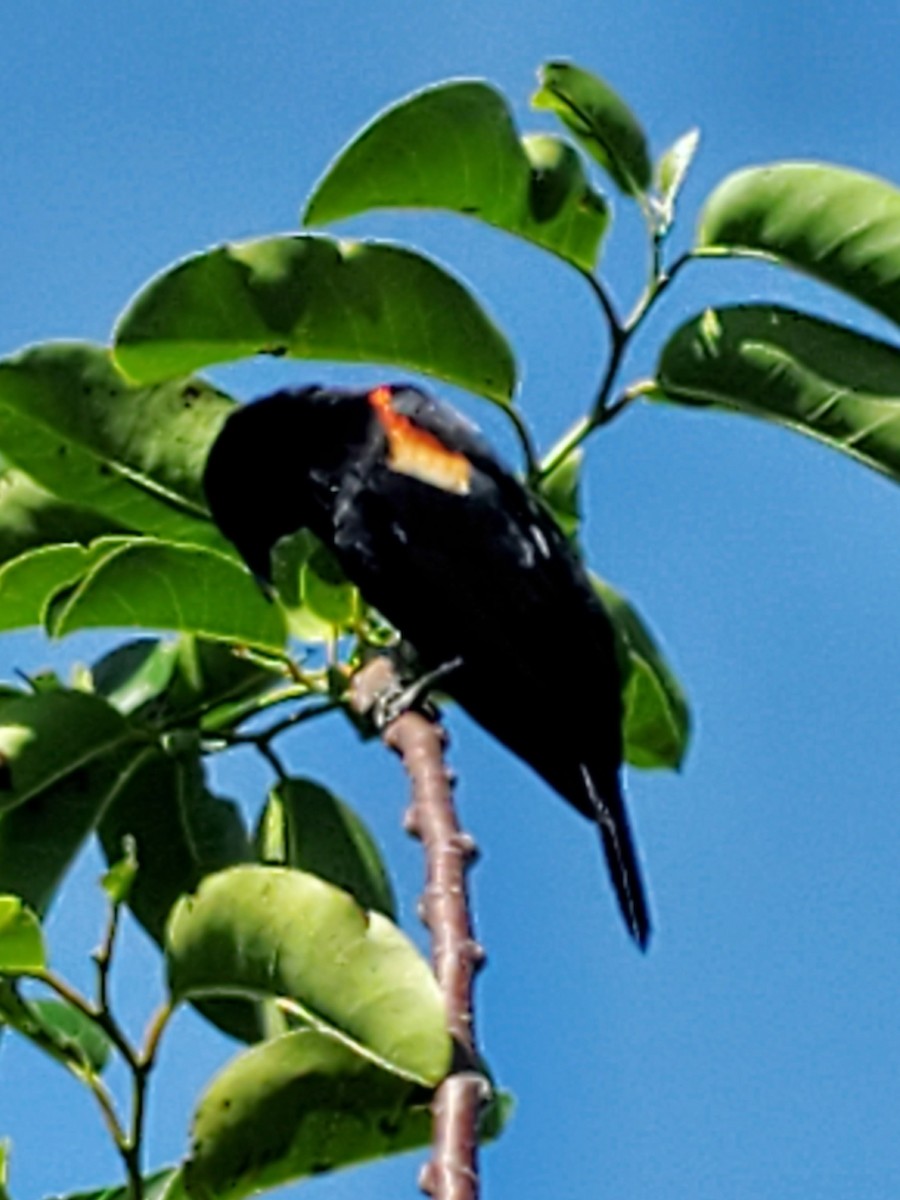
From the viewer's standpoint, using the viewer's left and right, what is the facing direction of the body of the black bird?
facing to the left of the viewer

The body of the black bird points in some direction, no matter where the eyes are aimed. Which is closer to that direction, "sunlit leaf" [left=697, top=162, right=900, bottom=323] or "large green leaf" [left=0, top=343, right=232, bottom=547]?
the large green leaf

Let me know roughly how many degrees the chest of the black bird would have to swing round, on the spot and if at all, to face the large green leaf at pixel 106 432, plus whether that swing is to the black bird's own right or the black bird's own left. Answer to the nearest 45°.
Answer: approximately 45° to the black bird's own left

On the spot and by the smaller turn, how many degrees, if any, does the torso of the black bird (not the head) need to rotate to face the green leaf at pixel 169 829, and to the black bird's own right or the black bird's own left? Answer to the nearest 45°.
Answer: approximately 45° to the black bird's own left

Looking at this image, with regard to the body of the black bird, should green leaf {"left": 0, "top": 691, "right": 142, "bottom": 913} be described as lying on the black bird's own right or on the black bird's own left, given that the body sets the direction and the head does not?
on the black bird's own left

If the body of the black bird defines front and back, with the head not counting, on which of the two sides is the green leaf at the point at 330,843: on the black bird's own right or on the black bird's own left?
on the black bird's own left

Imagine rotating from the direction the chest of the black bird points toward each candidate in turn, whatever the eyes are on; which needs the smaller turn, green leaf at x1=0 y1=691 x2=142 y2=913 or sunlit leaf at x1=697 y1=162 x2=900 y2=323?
the green leaf

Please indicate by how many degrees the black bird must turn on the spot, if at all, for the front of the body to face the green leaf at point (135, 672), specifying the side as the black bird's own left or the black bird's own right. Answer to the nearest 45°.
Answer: approximately 45° to the black bird's own left
